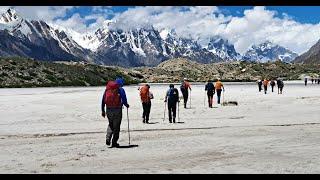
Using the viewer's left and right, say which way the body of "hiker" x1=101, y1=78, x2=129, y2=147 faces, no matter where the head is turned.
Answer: facing away from the viewer and to the right of the viewer
